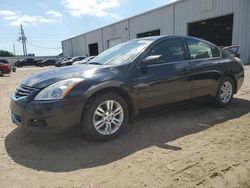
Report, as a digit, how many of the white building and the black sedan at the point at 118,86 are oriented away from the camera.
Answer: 0

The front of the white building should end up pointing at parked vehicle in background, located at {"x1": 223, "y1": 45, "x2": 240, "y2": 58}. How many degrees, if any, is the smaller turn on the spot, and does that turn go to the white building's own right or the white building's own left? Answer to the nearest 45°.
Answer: approximately 45° to the white building's own left

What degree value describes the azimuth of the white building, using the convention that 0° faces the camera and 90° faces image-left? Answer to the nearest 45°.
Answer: approximately 45°

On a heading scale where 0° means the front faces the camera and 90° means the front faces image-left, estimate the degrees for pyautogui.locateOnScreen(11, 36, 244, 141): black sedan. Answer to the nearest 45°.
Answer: approximately 45°

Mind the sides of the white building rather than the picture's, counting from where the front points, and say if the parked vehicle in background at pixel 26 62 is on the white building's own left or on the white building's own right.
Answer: on the white building's own right

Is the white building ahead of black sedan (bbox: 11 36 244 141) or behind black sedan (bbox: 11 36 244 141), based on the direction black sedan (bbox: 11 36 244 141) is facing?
behind

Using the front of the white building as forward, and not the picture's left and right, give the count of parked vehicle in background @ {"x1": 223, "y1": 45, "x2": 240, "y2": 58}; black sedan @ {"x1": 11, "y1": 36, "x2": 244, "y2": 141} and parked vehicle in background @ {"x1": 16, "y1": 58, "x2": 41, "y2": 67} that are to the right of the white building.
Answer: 1

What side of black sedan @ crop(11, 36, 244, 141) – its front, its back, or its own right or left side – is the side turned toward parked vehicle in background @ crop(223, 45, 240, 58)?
back

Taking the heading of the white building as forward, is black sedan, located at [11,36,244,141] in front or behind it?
in front

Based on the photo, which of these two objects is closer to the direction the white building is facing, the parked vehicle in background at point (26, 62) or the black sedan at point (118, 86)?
the black sedan

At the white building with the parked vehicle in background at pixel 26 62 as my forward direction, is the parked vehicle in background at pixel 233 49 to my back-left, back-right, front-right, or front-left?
back-left
